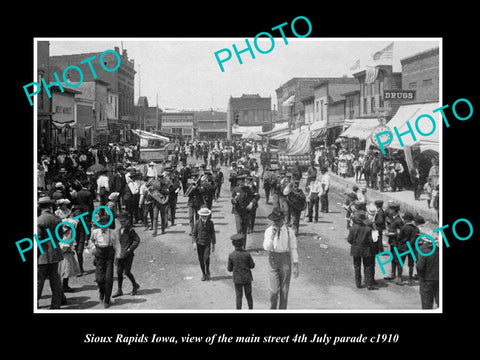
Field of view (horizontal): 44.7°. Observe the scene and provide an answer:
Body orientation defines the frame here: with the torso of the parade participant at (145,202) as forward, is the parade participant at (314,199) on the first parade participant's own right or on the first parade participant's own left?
on the first parade participant's own left
